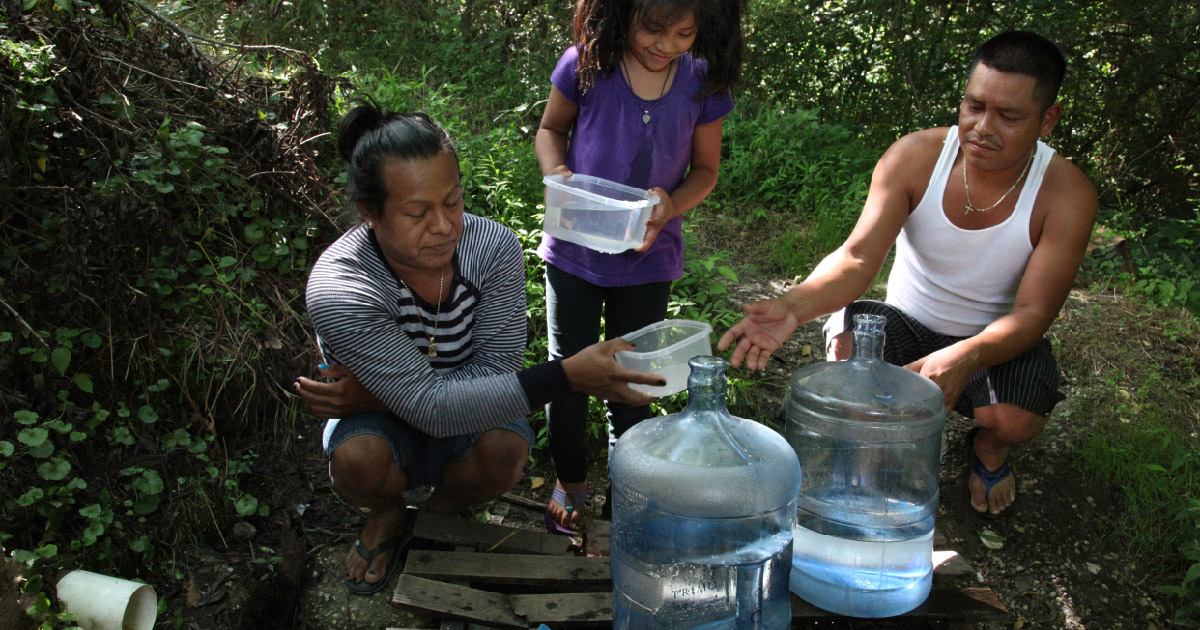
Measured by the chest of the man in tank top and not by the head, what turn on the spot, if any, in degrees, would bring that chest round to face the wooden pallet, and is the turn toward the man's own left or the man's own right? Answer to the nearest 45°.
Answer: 0° — they already face it

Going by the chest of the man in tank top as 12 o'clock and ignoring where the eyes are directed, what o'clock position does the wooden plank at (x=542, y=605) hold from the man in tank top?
The wooden plank is roughly at 12 o'clock from the man in tank top.

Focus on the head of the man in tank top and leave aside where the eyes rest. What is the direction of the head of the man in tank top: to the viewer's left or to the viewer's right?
to the viewer's left

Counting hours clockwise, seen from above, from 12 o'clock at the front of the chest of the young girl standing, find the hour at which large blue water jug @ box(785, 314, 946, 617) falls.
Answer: The large blue water jug is roughly at 10 o'clock from the young girl standing.

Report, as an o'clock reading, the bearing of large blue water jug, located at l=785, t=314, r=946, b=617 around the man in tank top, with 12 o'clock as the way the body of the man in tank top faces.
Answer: The large blue water jug is roughly at 11 o'clock from the man in tank top.

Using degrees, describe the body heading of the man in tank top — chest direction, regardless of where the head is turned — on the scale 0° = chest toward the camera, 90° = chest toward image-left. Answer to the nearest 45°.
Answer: approximately 45°

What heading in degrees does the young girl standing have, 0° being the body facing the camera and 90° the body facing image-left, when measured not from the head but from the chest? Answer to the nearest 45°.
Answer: approximately 0°

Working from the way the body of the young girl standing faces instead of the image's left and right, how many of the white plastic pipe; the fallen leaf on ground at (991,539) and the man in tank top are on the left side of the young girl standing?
2

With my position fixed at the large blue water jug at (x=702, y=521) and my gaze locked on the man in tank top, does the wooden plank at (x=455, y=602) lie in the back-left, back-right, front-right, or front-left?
back-left
